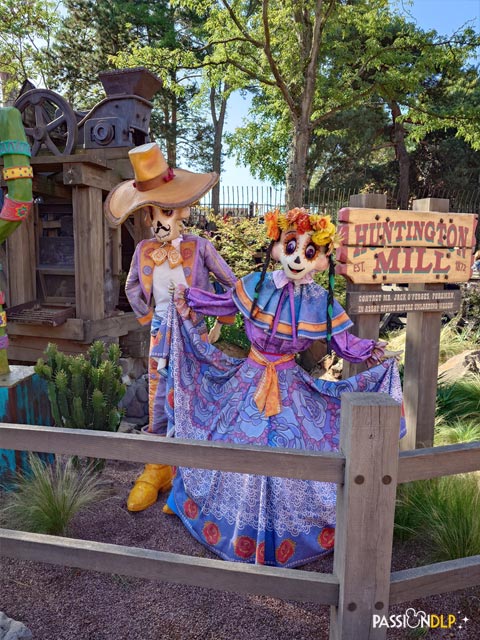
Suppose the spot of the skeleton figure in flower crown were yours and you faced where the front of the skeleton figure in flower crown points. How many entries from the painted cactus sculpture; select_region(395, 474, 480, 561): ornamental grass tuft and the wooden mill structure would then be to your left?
1

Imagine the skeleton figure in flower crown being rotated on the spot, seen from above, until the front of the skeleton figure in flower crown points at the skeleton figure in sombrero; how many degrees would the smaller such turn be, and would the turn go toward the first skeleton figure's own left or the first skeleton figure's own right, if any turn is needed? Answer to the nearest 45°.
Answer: approximately 135° to the first skeleton figure's own right

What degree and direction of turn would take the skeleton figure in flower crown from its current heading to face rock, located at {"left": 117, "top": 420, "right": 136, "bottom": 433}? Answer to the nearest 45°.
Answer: approximately 135° to its right

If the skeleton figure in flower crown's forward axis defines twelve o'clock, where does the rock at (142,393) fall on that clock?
The rock is roughly at 5 o'clock from the skeleton figure in flower crown.

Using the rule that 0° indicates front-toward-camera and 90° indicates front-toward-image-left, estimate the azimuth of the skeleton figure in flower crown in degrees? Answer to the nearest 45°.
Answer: approximately 0°

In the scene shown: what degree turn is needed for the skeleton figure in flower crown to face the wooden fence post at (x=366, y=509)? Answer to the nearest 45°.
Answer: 0° — it already faces it

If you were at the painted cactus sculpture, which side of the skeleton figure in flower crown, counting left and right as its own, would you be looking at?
right

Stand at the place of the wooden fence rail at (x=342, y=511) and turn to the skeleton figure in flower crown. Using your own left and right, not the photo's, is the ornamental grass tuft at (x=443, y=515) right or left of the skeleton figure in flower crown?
right

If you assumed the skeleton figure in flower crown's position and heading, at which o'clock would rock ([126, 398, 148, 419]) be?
The rock is roughly at 5 o'clock from the skeleton figure in flower crown.

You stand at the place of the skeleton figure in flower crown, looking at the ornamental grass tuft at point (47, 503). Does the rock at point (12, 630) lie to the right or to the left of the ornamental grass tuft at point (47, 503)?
left

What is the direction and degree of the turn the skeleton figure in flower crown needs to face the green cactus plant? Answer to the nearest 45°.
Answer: approximately 135° to its right

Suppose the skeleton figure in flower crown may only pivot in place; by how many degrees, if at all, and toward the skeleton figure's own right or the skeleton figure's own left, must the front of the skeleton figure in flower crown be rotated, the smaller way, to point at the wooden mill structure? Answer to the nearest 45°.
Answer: approximately 135° to the skeleton figure's own right
